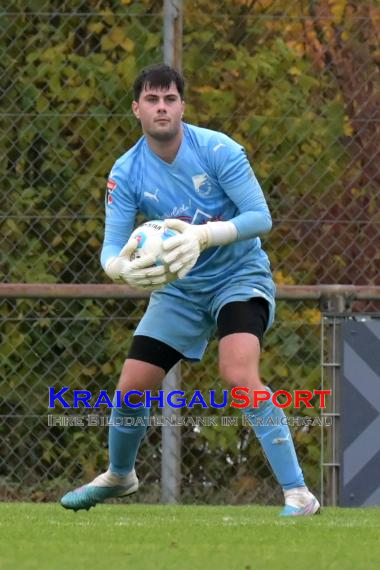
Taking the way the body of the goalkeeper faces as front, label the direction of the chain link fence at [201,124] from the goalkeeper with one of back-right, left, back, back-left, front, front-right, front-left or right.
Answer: back

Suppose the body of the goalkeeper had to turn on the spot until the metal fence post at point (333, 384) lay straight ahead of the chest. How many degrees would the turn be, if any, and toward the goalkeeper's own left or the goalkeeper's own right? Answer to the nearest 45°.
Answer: approximately 135° to the goalkeeper's own left

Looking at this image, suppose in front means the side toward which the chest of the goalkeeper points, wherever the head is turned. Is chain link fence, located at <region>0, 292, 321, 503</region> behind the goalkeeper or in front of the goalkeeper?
behind

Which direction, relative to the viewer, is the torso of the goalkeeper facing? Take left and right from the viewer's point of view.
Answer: facing the viewer
